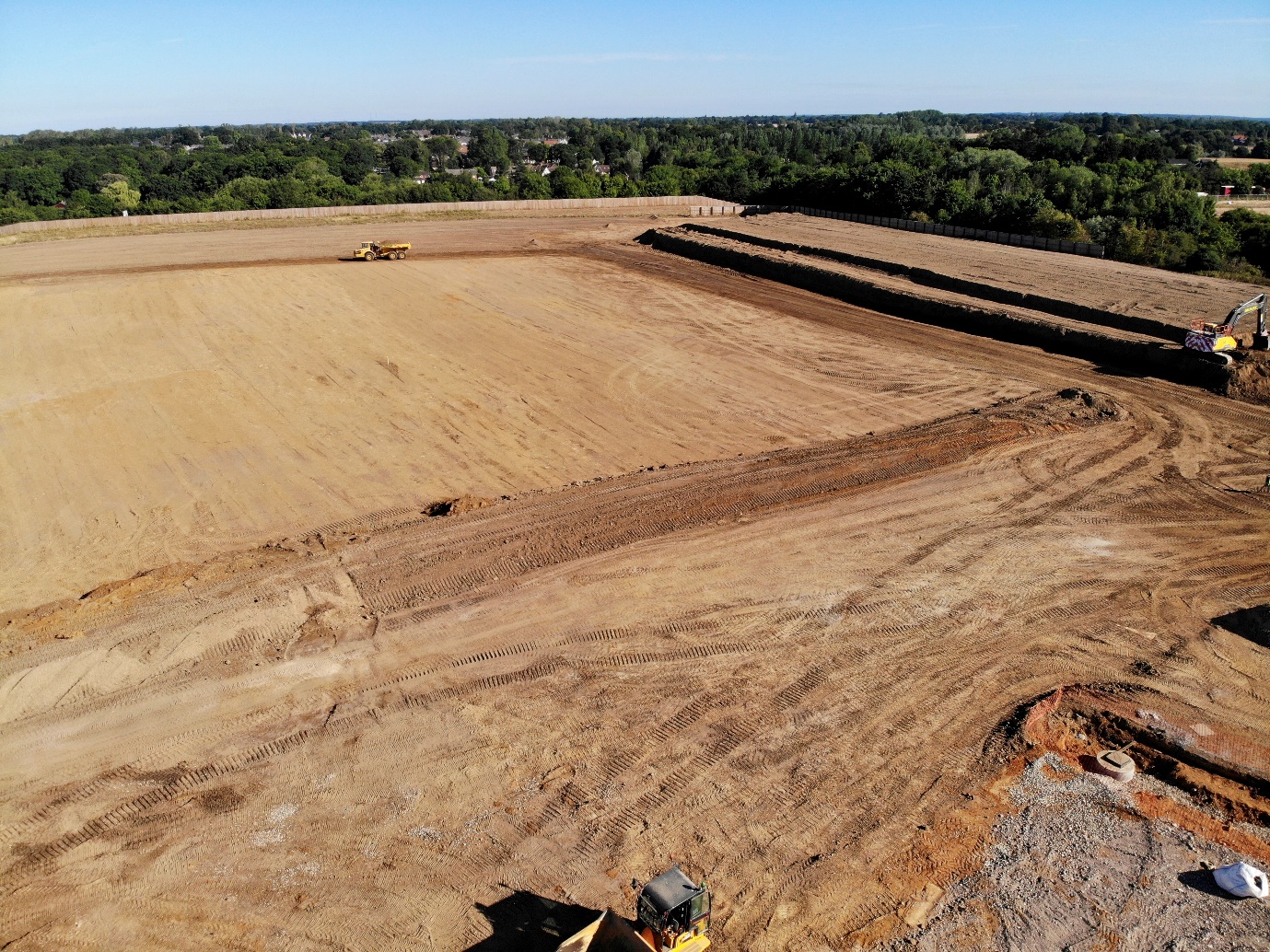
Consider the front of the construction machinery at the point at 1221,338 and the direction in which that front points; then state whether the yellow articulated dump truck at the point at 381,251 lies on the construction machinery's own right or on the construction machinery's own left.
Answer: on the construction machinery's own left

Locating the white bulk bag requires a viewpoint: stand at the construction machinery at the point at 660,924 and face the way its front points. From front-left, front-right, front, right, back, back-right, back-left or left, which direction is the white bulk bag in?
back-left

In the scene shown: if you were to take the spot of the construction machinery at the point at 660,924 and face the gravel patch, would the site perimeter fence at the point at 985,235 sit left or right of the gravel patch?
left

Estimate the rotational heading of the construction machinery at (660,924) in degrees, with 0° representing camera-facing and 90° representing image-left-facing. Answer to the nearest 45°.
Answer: approximately 45°

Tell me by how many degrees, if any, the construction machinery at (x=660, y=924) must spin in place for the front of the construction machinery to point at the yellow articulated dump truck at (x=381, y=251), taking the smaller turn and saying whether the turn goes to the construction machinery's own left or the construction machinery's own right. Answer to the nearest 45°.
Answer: approximately 135° to the construction machinery's own right

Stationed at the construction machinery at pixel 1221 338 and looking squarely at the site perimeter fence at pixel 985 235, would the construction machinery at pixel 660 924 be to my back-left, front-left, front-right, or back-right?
back-left

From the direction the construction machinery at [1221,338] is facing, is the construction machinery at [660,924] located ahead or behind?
behind

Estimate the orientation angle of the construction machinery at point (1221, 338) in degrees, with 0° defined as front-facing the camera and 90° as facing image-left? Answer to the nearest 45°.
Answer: approximately 225°

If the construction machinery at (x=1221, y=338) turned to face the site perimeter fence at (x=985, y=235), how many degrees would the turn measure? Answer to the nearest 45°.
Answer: approximately 90° to its left

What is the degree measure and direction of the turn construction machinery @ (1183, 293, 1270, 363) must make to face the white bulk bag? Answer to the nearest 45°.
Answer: approximately 135° to its right

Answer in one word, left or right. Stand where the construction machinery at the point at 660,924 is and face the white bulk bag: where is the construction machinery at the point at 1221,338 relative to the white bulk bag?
left

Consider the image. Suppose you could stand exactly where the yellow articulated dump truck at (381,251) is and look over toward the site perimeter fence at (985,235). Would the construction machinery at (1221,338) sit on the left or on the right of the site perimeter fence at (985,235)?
right
